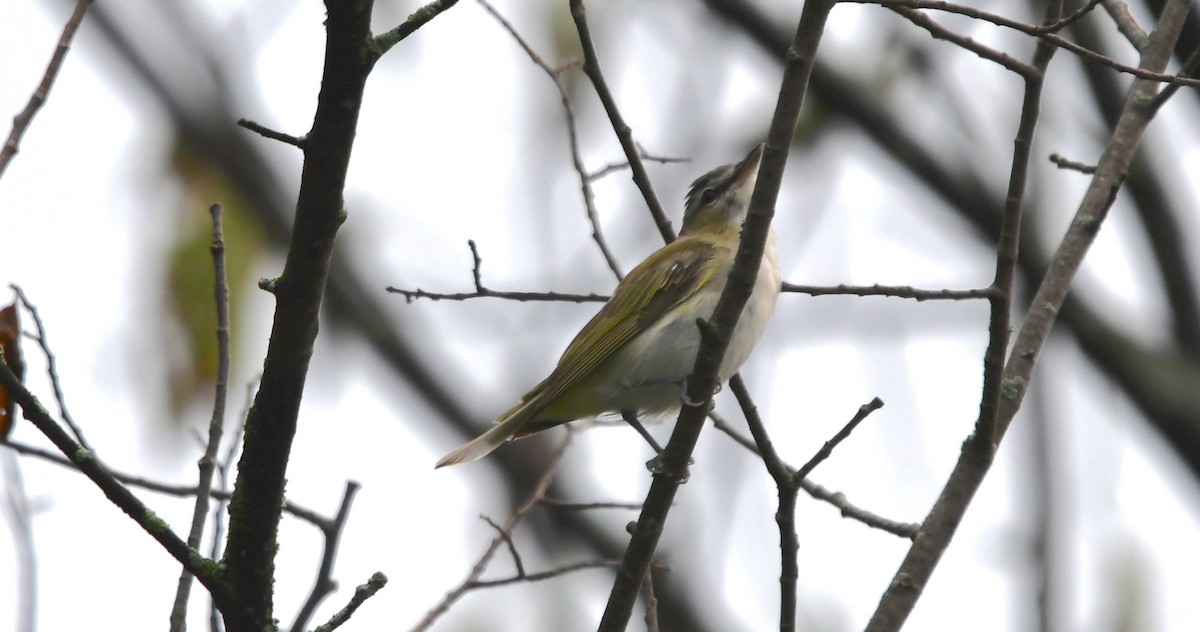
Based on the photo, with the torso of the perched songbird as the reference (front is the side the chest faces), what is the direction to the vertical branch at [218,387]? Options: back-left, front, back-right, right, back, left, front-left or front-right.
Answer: back-right

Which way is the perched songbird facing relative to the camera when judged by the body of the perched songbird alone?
to the viewer's right

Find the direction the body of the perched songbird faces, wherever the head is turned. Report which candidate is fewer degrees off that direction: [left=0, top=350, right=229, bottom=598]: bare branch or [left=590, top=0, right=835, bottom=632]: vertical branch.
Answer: the vertical branch

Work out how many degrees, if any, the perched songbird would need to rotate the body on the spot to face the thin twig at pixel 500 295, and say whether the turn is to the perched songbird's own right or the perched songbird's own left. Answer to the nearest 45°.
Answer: approximately 135° to the perched songbird's own right

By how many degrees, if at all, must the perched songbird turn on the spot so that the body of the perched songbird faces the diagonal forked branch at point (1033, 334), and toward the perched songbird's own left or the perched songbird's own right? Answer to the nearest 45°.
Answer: approximately 45° to the perched songbird's own right
